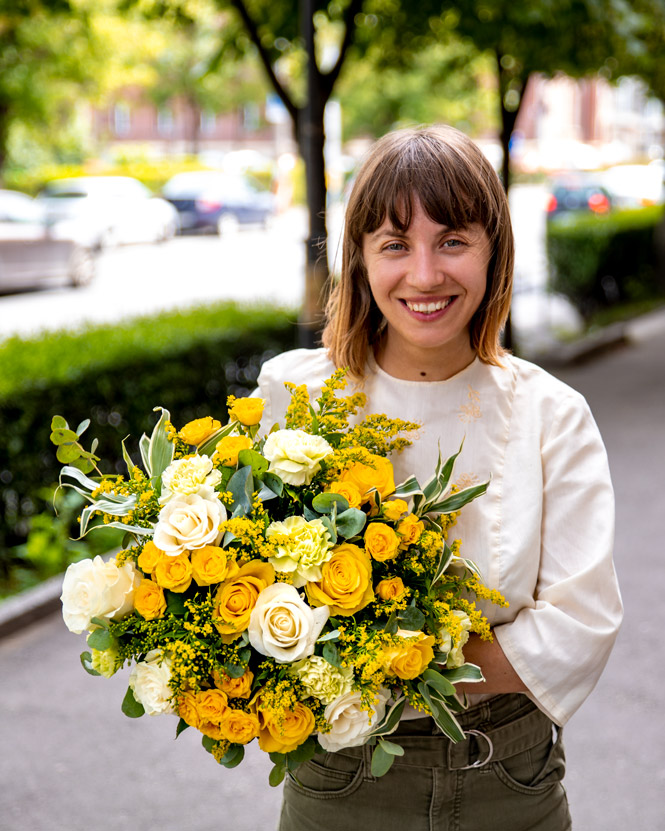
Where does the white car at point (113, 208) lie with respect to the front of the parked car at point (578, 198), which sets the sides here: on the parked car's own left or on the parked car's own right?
on the parked car's own left

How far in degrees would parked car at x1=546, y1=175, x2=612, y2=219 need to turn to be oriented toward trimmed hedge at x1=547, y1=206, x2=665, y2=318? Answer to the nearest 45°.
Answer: approximately 180°

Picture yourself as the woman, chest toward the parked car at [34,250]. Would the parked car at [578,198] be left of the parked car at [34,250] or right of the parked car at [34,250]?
right

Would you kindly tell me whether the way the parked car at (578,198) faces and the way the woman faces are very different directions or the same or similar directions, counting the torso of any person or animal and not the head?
very different directions

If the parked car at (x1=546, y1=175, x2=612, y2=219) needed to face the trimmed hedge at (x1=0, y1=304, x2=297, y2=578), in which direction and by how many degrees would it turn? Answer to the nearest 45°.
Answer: approximately 180°

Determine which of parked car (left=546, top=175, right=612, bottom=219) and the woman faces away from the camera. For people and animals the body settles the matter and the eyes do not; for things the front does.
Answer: the parked car

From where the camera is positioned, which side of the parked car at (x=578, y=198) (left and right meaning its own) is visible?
back

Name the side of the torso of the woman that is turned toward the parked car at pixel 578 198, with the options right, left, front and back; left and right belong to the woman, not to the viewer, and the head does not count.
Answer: back
